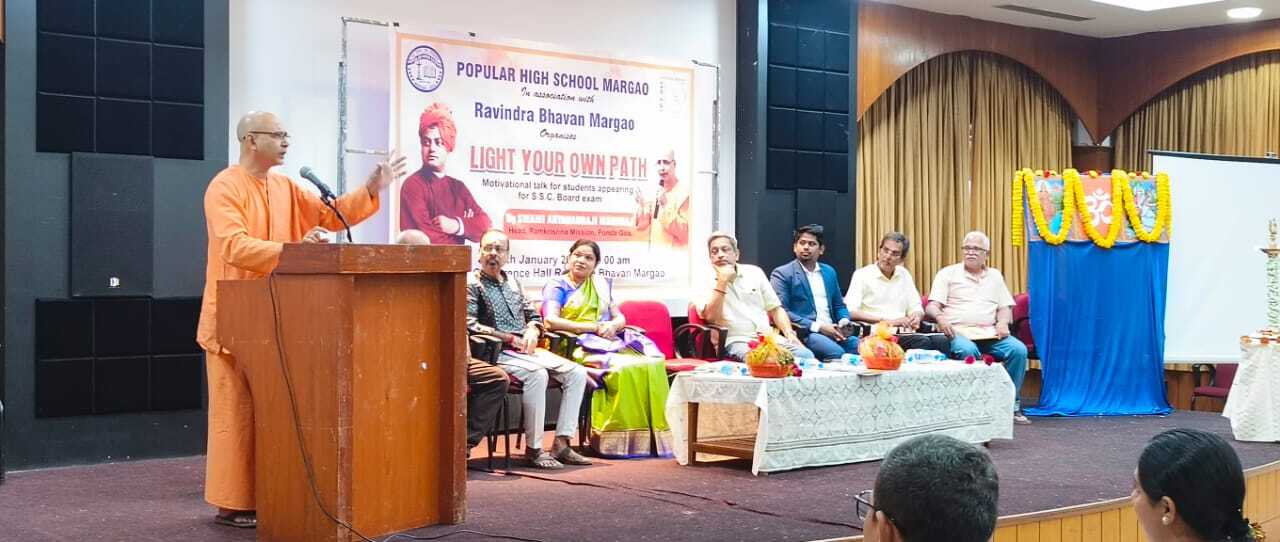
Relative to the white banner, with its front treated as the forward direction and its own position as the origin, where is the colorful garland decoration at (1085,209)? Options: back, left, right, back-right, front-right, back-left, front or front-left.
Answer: front-left

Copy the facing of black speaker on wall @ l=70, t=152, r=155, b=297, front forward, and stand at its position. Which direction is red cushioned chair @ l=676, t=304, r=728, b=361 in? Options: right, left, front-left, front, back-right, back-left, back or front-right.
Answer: left

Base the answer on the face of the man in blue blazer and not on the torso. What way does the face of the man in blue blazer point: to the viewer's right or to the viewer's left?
to the viewer's left

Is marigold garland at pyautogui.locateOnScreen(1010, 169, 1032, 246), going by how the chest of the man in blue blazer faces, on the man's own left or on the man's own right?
on the man's own left

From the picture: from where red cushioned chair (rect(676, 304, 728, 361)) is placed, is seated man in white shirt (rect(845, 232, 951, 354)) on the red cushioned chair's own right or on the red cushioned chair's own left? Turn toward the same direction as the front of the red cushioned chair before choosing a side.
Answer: on the red cushioned chair's own left

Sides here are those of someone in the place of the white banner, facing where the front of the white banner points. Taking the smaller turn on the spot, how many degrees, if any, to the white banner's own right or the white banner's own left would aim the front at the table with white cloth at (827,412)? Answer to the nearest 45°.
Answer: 0° — it already faces it

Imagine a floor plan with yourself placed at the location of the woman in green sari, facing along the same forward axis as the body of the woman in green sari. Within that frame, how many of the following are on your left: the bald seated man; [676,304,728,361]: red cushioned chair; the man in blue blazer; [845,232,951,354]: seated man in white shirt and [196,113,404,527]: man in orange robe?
3

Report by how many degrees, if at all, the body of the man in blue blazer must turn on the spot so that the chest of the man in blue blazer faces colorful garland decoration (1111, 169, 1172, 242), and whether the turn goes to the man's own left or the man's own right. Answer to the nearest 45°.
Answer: approximately 90° to the man's own left

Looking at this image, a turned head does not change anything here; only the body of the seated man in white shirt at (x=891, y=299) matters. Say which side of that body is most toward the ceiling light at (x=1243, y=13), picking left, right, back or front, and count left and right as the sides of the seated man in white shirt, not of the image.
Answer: left

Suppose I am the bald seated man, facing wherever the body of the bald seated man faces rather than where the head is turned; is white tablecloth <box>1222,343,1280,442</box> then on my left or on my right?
on my left

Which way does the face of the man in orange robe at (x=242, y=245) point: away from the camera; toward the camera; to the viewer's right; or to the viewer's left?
to the viewer's right
